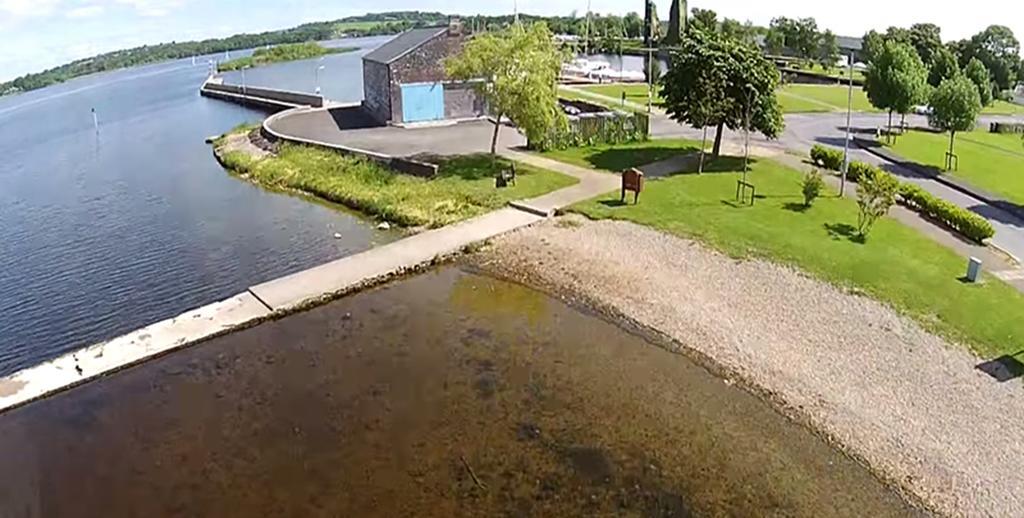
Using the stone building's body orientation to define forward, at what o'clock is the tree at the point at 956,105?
The tree is roughly at 10 o'clock from the stone building.

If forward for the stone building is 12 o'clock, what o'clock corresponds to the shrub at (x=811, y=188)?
The shrub is roughly at 11 o'clock from the stone building.

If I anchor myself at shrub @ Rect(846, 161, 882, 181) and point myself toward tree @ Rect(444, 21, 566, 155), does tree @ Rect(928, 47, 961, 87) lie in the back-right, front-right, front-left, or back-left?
back-right

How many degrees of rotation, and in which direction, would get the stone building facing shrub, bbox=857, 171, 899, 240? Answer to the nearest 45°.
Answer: approximately 45° to its left

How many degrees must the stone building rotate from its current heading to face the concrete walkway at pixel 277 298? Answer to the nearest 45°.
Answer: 0° — it already faces it

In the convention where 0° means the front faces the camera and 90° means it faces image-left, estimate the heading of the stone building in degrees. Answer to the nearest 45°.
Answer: approximately 0°

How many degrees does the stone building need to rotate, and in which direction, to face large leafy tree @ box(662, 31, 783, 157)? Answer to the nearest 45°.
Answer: approximately 45° to its left

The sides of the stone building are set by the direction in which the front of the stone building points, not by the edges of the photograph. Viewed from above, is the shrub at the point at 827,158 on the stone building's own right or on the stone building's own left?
on the stone building's own left

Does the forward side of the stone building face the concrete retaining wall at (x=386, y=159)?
yes
